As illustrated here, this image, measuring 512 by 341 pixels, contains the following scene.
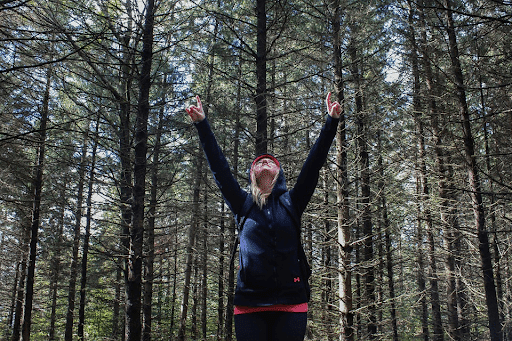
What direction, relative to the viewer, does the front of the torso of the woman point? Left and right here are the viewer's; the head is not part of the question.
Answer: facing the viewer

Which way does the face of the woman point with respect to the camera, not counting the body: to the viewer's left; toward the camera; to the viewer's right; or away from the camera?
toward the camera
